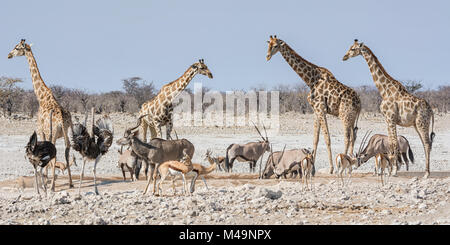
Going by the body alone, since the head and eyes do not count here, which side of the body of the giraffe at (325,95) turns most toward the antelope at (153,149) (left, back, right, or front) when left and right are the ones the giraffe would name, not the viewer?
front

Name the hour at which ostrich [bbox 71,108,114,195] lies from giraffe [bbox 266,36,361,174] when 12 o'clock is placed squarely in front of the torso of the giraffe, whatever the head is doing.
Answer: The ostrich is roughly at 12 o'clock from the giraffe.

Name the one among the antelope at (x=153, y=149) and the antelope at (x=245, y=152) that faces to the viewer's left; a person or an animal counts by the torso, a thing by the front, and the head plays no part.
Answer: the antelope at (x=153, y=149)

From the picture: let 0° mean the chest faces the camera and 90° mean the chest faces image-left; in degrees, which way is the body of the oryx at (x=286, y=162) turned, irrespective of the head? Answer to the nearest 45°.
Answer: approximately 90°

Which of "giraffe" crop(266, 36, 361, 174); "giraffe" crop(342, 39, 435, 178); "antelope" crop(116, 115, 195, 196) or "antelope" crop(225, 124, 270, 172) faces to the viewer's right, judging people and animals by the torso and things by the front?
"antelope" crop(225, 124, 270, 172)

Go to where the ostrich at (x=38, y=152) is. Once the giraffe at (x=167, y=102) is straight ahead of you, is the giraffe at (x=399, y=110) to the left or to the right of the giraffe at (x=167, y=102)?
right

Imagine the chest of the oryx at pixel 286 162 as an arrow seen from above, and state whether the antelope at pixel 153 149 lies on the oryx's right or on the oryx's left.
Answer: on the oryx's left

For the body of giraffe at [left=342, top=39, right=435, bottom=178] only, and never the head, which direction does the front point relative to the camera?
to the viewer's left

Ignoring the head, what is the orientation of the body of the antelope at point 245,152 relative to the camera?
to the viewer's right

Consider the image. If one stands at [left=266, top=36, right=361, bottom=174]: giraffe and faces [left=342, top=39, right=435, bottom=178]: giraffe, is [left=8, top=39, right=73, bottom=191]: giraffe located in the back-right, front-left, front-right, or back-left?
back-right
